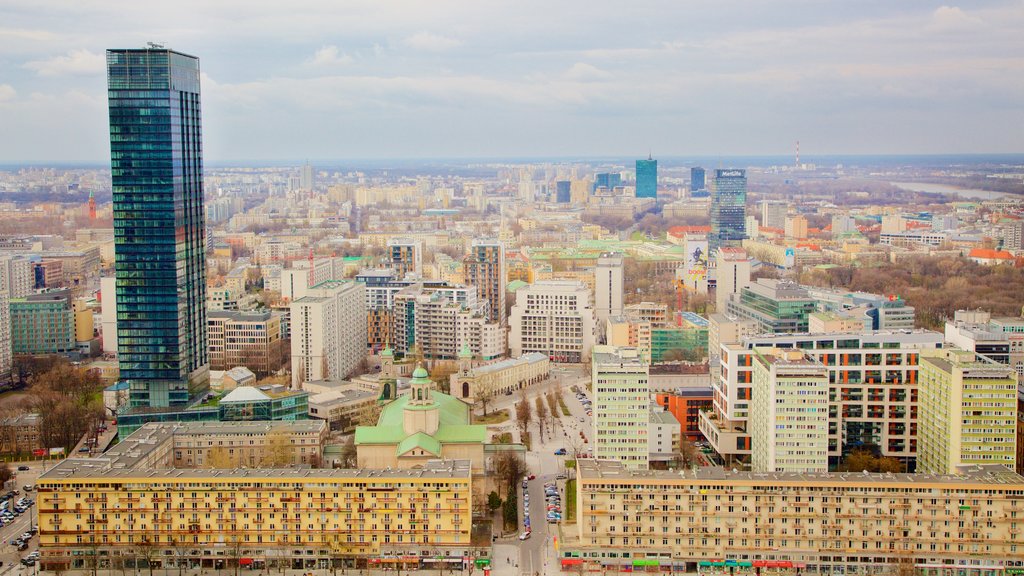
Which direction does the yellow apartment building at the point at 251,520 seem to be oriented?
toward the camera

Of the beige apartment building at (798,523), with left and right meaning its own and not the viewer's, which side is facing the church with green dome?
right

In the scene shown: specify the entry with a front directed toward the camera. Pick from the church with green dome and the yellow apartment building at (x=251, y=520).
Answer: the yellow apartment building

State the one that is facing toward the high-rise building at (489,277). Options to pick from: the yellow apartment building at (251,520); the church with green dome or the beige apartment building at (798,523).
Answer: the church with green dome

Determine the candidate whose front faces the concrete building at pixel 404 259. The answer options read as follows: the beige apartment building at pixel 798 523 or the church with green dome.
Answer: the church with green dome

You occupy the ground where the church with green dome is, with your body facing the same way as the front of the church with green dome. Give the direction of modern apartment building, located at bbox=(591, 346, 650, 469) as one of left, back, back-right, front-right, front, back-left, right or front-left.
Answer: right

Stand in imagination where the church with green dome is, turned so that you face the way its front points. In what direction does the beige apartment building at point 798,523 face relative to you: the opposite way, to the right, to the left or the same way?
the opposite way

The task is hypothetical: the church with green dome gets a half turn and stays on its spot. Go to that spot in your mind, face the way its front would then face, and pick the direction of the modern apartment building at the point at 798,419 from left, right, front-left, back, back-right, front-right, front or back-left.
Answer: left

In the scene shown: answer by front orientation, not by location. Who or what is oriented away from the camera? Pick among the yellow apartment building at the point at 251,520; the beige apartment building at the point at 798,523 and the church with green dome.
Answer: the church with green dome

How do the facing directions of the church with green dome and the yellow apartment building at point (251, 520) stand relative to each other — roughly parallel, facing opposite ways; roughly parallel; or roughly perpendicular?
roughly parallel, facing opposite ways

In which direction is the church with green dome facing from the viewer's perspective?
away from the camera

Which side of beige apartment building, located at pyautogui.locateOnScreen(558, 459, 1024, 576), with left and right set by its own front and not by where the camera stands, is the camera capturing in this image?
front
